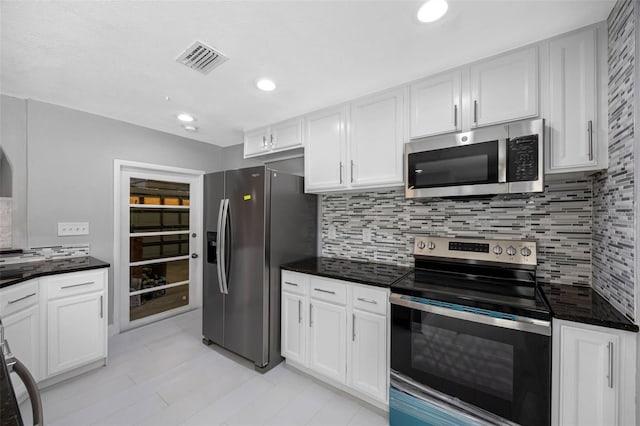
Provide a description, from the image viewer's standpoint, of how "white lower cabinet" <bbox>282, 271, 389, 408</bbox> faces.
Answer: facing the viewer and to the left of the viewer

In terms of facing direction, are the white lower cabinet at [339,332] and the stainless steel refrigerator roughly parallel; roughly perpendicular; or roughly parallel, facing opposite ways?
roughly parallel

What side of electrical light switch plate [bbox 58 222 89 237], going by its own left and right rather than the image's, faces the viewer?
front

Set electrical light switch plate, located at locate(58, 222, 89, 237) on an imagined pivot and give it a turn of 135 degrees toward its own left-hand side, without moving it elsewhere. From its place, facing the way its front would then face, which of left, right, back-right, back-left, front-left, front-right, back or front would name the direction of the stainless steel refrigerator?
right

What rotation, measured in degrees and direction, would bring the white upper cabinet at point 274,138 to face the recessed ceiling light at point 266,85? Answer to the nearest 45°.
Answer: approximately 45° to its left

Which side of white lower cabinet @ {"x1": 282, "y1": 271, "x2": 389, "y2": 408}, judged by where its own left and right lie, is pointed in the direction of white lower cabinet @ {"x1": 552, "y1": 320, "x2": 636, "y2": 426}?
left

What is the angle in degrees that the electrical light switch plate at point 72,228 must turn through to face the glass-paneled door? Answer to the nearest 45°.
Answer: approximately 90° to its left

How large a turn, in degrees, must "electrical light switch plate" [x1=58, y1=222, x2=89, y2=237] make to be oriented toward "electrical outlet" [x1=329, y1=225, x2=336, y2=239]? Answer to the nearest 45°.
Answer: approximately 45° to its left

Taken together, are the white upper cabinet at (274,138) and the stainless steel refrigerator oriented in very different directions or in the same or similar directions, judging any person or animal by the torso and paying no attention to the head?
same or similar directions

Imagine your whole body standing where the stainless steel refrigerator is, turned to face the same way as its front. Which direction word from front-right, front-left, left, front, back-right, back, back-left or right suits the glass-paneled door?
right

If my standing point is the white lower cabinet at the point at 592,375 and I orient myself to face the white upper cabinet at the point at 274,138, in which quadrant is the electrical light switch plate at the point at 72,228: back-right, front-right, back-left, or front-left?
front-left

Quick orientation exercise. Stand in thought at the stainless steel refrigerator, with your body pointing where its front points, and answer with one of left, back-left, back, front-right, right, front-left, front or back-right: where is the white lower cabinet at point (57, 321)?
front-right

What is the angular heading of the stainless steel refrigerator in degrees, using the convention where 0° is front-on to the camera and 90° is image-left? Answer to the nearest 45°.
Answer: approximately 45°

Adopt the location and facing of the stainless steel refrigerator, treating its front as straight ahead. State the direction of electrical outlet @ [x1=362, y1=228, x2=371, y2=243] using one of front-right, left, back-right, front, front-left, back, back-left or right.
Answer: back-left
